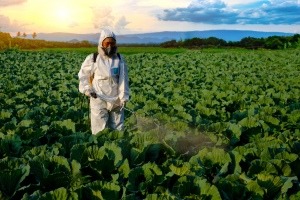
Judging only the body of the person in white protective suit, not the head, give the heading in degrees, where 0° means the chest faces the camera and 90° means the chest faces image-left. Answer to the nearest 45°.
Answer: approximately 315°
